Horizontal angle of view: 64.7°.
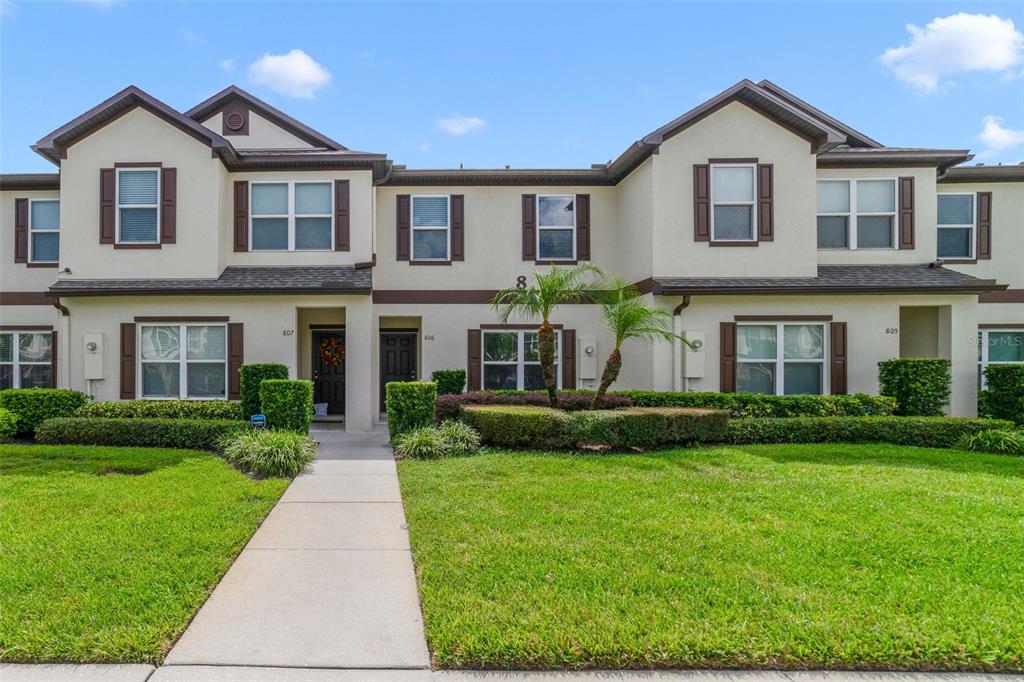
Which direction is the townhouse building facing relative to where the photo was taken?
toward the camera

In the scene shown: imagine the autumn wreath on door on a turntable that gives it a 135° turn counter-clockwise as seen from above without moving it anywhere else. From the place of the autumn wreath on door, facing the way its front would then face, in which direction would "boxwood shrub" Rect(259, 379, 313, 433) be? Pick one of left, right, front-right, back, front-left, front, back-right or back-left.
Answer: back-right

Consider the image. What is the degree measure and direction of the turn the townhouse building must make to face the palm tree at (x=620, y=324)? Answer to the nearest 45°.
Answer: approximately 45° to its left

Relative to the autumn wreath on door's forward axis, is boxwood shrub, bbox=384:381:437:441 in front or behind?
in front

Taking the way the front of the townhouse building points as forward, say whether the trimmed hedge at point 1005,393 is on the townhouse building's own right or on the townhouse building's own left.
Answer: on the townhouse building's own left

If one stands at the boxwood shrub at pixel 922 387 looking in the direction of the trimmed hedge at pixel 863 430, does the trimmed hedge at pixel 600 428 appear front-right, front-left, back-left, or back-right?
front-right

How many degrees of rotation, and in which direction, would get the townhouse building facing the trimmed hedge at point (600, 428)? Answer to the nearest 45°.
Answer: approximately 45° to its left

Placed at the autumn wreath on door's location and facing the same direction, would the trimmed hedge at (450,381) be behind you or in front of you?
in front

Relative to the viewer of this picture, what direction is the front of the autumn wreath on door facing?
facing the viewer

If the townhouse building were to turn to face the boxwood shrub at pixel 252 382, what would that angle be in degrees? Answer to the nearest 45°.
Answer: approximately 45° to its right

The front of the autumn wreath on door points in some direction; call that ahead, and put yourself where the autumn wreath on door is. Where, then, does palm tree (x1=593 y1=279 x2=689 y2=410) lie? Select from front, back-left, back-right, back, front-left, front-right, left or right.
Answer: front-left

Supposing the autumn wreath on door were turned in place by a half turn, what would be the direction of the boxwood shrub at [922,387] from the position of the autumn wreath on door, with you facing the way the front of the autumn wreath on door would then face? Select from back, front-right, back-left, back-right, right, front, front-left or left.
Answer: back-right
